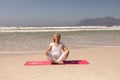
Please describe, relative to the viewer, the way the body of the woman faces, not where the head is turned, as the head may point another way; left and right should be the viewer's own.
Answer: facing the viewer
